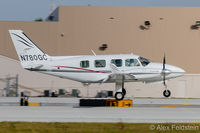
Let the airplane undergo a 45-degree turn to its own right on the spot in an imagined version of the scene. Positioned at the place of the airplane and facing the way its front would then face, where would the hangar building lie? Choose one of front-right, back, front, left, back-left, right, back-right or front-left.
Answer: back-left

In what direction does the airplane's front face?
to the viewer's right
